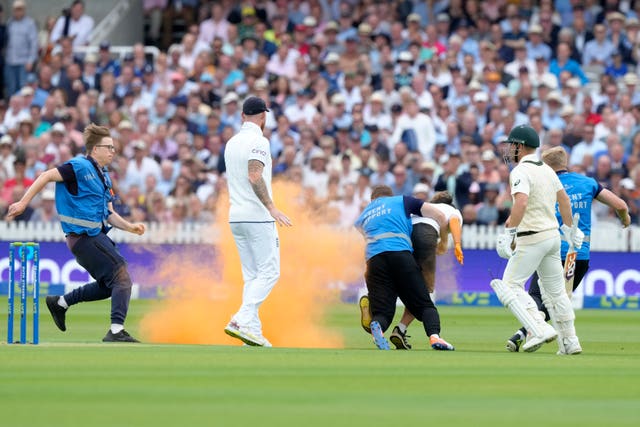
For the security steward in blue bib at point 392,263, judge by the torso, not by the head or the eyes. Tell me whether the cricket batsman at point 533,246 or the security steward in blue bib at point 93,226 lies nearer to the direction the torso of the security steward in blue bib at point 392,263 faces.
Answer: the cricket batsman

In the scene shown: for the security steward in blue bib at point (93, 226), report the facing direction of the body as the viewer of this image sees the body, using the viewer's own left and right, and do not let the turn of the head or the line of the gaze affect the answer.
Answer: facing to the right of the viewer

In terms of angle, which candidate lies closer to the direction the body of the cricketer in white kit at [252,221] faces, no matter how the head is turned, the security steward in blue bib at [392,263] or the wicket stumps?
the security steward in blue bib

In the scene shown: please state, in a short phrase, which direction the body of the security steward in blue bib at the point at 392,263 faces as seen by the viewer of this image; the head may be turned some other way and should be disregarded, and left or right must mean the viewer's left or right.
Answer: facing away from the viewer and to the right of the viewer

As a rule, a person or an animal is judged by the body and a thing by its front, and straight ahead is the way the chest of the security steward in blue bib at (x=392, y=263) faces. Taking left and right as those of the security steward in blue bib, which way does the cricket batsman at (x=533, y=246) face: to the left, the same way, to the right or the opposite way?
to the left

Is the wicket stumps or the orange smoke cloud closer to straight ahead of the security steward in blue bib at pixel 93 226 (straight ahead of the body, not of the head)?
the orange smoke cloud

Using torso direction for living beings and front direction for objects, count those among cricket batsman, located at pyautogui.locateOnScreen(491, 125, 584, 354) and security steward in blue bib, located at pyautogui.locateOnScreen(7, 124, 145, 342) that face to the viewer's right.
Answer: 1

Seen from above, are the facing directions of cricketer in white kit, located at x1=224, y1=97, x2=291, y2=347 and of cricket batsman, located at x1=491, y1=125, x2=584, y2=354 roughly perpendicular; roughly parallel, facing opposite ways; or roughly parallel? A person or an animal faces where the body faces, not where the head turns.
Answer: roughly perpendicular

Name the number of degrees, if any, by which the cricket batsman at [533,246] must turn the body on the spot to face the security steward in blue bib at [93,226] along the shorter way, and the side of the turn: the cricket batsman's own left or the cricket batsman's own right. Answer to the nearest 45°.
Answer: approximately 45° to the cricket batsman's own left

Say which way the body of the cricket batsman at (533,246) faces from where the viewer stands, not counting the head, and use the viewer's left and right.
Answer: facing away from the viewer and to the left of the viewer

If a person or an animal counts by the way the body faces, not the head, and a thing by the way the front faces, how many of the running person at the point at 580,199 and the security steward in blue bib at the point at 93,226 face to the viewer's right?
1

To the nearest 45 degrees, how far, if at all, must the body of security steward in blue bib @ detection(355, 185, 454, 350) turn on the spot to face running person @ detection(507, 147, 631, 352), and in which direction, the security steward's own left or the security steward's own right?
approximately 45° to the security steward's own right

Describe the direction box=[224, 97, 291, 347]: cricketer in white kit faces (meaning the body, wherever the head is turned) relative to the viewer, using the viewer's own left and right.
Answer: facing away from the viewer and to the right of the viewer
